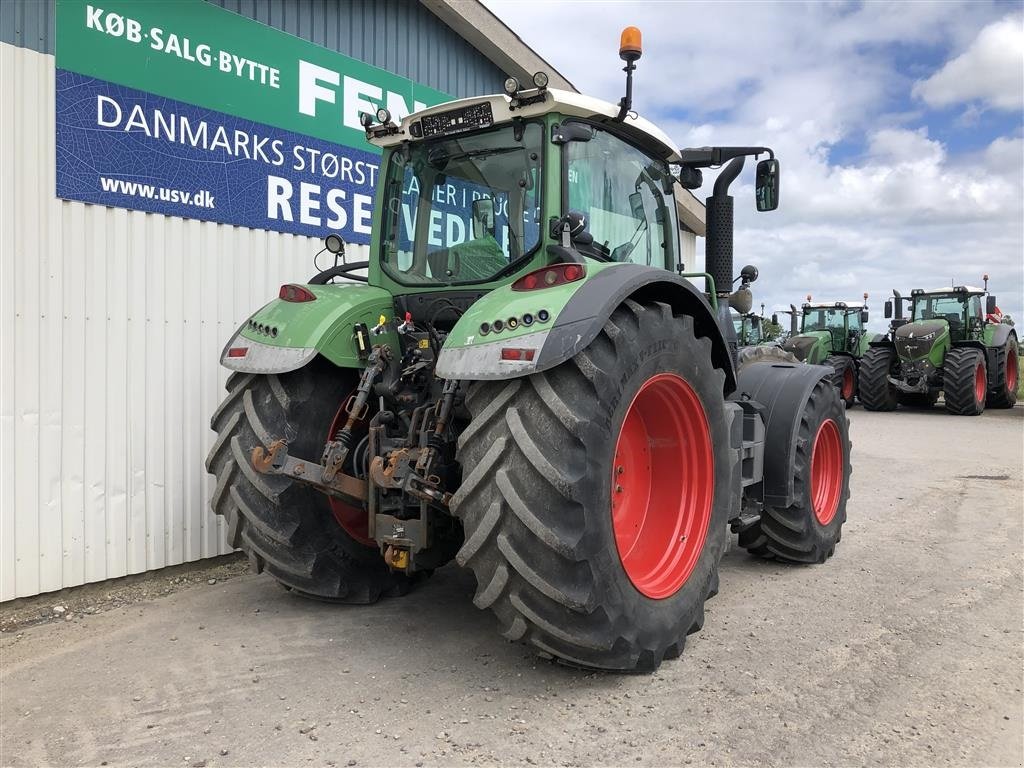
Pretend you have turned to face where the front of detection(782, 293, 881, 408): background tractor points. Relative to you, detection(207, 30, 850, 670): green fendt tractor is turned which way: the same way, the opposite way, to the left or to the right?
the opposite way

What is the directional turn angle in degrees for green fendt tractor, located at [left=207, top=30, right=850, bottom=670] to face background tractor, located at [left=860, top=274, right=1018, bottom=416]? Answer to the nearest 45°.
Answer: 0° — it already faces it

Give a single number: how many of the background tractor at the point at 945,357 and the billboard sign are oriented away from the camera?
0

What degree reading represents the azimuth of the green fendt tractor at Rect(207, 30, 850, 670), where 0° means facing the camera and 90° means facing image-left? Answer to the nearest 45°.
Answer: approximately 225°

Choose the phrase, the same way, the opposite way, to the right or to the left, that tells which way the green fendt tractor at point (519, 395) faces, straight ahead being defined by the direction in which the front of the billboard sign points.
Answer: to the left

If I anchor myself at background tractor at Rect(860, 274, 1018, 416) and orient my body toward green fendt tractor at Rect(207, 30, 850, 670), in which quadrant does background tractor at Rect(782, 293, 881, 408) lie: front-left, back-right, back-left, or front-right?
back-right

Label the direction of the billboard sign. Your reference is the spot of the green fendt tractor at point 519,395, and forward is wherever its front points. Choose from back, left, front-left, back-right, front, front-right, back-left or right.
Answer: left

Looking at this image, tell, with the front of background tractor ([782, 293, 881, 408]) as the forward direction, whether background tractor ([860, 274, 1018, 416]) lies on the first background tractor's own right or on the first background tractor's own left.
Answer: on the first background tractor's own left

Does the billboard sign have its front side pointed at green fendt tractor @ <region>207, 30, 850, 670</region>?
yes

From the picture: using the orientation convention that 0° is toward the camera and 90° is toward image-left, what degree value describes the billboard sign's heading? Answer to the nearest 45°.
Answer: approximately 315°

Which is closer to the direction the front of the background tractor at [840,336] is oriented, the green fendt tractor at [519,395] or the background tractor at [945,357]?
the green fendt tractor

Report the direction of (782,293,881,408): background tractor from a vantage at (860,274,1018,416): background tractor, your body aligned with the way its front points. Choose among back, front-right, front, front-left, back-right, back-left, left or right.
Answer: right

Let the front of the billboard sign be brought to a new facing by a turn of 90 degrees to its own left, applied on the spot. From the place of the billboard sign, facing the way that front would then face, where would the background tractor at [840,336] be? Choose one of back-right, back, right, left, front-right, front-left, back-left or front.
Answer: front

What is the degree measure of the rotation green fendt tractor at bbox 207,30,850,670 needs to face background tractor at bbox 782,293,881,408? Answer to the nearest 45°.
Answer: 0° — it already faces it
